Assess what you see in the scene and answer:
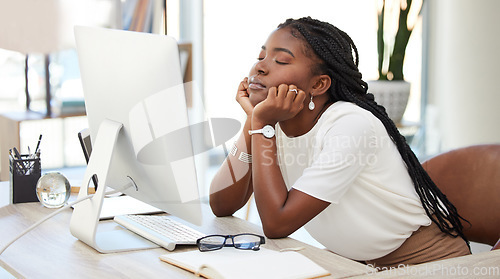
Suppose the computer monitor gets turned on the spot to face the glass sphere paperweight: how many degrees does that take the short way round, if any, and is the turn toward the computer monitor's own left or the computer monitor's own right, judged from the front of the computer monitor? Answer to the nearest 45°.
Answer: approximately 90° to the computer monitor's own left

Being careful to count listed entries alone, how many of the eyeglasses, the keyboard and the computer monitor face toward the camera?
1

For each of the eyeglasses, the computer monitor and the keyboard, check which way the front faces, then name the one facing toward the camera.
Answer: the eyeglasses

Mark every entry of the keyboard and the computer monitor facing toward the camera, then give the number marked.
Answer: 0

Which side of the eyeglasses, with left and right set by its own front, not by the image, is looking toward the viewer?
front

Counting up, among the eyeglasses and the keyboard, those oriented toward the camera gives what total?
1

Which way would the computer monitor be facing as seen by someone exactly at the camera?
facing away from the viewer and to the right of the viewer

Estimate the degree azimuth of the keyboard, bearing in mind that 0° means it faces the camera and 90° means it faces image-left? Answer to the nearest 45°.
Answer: approximately 225°

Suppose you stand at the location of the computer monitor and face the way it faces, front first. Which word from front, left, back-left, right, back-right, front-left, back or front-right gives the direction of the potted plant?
front
